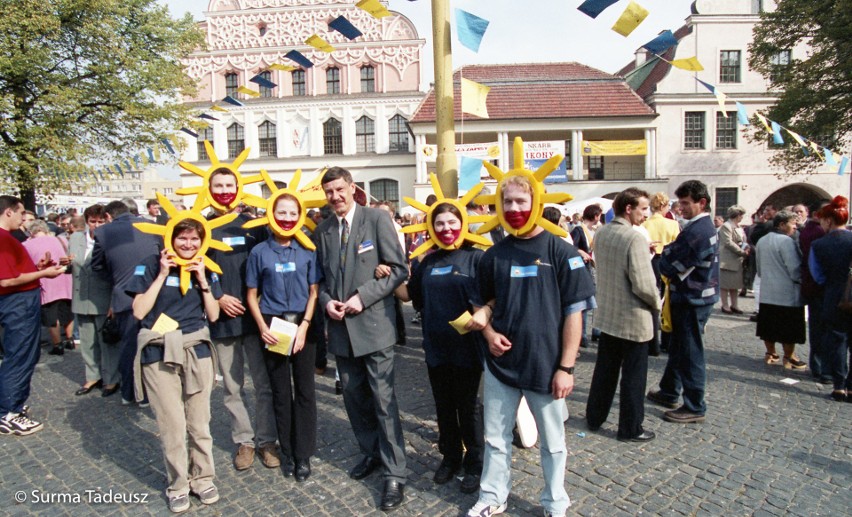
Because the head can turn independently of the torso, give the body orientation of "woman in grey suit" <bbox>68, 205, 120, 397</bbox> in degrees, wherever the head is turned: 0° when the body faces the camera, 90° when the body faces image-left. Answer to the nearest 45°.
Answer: approximately 45°

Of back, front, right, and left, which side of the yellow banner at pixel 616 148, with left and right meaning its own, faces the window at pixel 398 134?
right

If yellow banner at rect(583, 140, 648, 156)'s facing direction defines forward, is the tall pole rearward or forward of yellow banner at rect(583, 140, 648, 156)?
forward

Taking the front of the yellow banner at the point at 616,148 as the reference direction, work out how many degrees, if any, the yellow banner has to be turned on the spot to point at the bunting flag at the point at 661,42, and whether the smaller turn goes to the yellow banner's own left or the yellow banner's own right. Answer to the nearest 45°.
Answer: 0° — it already faces it

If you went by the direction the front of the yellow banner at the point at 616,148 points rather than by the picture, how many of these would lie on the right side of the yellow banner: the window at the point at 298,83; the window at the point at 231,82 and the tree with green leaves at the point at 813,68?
2

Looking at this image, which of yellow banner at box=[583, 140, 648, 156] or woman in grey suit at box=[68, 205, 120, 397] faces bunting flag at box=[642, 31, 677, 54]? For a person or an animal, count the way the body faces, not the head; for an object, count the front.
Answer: the yellow banner

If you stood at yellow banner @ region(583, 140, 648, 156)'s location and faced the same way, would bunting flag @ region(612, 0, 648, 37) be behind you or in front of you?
in front
